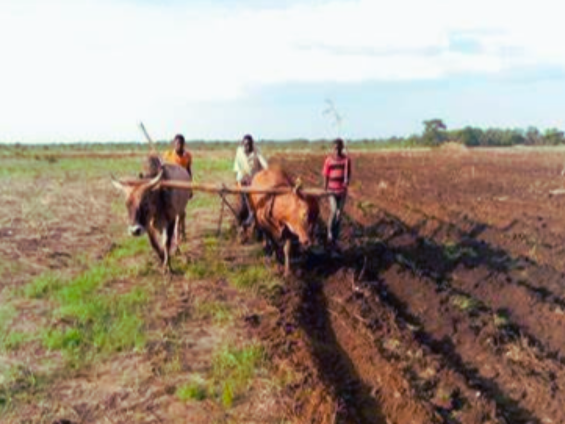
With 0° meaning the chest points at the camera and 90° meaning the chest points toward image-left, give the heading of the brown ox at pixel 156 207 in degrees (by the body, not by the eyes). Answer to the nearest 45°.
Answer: approximately 45°

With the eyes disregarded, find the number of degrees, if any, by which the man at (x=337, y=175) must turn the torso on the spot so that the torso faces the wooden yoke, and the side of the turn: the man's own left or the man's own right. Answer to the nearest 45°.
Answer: approximately 45° to the man's own right

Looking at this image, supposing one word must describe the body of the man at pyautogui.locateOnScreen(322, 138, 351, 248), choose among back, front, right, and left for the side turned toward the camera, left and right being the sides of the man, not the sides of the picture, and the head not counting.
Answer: front

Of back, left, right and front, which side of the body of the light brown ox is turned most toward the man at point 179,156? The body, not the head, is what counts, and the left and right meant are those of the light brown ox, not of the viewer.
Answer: back

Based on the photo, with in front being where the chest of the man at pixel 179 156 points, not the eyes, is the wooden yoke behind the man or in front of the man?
in front

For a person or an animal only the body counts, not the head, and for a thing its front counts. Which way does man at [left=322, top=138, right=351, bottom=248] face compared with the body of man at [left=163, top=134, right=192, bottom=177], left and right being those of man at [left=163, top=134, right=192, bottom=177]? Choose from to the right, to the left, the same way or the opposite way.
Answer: the same way

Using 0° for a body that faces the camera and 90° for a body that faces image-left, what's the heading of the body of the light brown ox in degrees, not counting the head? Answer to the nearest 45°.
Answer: approximately 315°

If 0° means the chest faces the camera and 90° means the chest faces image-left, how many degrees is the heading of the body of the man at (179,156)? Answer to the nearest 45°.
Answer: approximately 0°

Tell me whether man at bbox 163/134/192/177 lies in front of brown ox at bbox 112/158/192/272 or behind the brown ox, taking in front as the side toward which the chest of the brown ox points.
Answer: behind

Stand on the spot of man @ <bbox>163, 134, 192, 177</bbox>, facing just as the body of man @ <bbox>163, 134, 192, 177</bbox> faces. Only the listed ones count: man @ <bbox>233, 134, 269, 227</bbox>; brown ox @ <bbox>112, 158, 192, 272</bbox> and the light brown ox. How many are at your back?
0

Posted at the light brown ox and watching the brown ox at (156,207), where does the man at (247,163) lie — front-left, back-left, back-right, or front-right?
front-right

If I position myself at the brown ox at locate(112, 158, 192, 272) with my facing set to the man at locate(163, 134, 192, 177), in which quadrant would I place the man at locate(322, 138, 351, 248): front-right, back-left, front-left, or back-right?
front-right

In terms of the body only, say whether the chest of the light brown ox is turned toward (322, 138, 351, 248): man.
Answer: no

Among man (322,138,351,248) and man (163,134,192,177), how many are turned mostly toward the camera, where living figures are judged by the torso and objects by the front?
2
